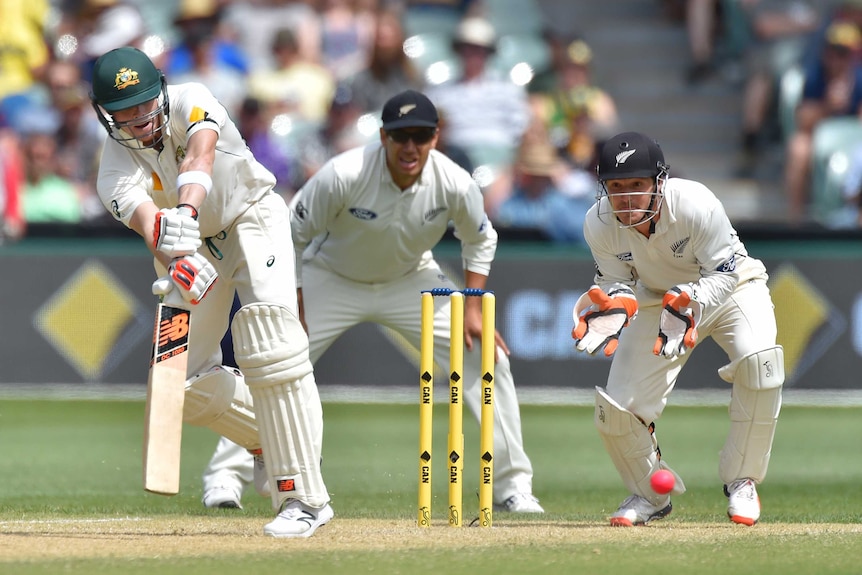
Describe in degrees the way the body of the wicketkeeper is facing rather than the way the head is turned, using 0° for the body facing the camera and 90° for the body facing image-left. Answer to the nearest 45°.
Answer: approximately 45°

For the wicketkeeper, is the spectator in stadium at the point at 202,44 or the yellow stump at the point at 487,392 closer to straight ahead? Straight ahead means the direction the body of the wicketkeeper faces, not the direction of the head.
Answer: the yellow stump

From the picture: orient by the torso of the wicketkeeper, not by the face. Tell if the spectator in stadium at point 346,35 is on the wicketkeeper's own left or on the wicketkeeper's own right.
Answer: on the wicketkeeper's own right

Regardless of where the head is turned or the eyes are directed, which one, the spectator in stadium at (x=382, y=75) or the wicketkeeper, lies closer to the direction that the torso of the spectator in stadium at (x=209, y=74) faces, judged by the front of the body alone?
the wicketkeeper

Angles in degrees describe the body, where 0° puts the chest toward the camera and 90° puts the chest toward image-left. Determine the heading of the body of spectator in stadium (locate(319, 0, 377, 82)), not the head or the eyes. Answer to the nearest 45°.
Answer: approximately 0°

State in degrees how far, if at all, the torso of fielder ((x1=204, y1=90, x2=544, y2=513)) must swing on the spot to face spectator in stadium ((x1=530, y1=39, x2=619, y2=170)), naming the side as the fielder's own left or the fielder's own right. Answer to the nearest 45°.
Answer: approximately 180°

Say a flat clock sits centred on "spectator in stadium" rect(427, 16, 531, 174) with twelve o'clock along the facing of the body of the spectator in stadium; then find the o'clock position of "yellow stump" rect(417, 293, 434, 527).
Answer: The yellow stump is roughly at 12 o'clock from the spectator in stadium.

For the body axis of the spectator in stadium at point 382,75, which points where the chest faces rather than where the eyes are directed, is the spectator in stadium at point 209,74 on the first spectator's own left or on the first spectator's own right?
on the first spectator's own right
